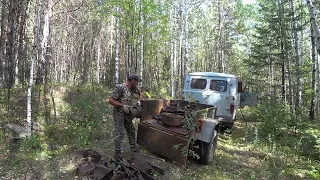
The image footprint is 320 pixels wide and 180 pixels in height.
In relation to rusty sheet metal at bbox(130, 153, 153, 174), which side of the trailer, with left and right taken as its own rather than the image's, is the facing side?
back

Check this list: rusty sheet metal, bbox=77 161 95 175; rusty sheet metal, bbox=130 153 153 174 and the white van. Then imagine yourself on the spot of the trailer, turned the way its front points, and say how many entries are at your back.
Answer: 2

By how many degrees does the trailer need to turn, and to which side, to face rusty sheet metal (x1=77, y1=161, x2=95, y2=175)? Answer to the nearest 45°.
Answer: approximately 180°

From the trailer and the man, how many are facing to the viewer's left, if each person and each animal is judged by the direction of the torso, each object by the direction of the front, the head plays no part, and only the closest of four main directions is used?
0

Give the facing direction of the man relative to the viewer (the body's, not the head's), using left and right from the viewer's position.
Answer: facing the viewer and to the right of the viewer

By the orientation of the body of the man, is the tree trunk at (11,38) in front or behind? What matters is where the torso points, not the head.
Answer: behind

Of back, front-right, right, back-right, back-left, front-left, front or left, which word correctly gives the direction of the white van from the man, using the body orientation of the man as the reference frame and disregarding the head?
left

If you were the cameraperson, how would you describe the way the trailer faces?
facing away from the viewer and to the right of the viewer

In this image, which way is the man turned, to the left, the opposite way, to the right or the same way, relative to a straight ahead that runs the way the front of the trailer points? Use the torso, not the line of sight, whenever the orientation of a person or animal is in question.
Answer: to the right
